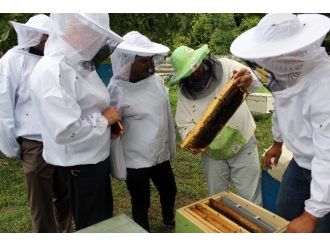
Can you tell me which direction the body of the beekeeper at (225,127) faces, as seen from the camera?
toward the camera

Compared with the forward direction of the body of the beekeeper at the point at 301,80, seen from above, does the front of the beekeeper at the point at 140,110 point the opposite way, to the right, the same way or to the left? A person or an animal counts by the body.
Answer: to the left

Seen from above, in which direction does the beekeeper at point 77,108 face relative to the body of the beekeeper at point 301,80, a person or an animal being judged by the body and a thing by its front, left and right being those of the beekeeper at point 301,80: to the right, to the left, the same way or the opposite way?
the opposite way

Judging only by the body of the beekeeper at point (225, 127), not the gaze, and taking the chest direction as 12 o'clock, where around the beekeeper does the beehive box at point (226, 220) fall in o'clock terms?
The beehive box is roughly at 12 o'clock from the beekeeper.

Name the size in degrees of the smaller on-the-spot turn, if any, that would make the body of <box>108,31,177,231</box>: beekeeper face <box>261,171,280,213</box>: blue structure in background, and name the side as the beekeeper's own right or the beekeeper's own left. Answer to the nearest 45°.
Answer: approximately 45° to the beekeeper's own left

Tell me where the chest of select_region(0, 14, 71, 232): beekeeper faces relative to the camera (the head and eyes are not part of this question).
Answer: to the viewer's right

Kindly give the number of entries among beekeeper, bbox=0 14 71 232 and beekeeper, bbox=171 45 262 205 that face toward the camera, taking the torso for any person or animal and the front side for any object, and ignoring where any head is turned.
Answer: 1

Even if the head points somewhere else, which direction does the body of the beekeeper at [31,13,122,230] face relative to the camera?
to the viewer's right

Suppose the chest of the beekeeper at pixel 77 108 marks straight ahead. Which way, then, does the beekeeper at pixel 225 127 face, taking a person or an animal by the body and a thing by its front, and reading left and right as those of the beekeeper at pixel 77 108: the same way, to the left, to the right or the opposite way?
to the right

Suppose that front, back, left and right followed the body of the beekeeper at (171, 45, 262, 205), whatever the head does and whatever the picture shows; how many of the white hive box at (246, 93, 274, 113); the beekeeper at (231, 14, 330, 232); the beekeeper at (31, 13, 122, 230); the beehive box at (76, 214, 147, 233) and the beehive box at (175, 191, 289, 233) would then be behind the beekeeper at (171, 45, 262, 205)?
1

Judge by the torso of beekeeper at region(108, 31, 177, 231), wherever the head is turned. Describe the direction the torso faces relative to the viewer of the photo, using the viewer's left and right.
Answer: facing the viewer and to the right of the viewer

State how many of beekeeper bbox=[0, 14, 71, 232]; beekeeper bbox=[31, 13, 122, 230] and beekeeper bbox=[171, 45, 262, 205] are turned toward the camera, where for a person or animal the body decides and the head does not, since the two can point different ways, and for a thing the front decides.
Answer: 1

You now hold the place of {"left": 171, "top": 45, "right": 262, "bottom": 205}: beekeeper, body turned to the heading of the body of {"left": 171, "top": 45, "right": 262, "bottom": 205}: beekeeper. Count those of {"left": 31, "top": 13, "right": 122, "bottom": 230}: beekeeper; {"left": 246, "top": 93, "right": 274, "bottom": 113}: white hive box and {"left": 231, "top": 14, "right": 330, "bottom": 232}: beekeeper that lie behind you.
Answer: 1

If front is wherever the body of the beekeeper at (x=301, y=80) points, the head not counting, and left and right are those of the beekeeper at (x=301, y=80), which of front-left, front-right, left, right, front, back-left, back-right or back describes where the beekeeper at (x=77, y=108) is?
front-right
